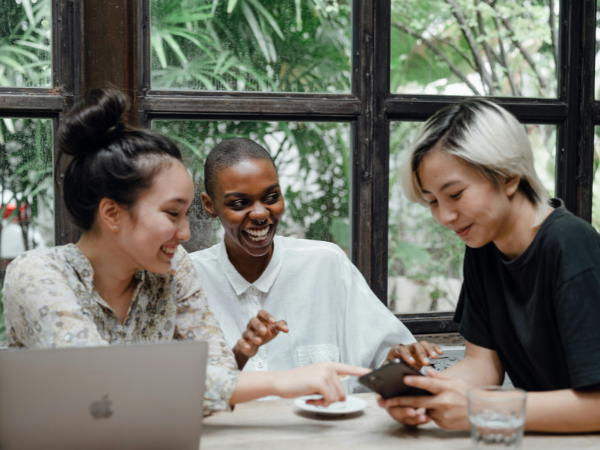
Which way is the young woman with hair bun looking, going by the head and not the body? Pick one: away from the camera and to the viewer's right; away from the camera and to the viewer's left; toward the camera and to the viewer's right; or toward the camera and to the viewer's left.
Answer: toward the camera and to the viewer's right

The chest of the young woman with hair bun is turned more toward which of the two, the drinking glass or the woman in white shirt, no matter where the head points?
the drinking glass

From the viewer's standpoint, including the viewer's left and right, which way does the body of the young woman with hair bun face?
facing the viewer and to the right of the viewer

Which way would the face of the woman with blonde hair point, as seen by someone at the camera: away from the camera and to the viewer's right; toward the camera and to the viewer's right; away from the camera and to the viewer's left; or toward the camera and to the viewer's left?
toward the camera and to the viewer's left

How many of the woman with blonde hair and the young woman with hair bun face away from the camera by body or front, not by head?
0

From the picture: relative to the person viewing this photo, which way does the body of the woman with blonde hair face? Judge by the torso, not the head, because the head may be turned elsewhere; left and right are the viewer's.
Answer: facing the viewer and to the left of the viewer

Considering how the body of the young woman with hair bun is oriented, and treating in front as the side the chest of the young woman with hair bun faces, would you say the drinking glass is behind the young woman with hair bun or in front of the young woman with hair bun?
in front

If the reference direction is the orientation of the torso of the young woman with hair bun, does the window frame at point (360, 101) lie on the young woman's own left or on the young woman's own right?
on the young woman's own left

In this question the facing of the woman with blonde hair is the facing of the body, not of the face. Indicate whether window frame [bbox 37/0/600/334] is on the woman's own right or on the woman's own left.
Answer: on the woman's own right

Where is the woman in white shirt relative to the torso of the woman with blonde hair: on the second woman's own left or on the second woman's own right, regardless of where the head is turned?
on the second woman's own right
